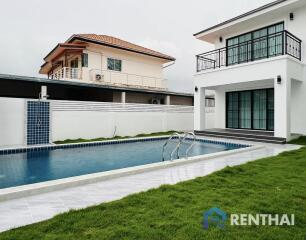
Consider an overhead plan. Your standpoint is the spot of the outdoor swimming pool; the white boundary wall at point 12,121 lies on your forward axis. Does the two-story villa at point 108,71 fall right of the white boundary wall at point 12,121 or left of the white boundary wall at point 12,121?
right

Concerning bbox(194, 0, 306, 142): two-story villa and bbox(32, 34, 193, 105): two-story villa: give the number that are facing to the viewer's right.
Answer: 0

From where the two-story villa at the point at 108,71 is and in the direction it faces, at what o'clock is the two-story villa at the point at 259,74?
the two-story villa at the point at 259,74 is roughly at 9 o'clock from the two-story villa at the point at 108,71.

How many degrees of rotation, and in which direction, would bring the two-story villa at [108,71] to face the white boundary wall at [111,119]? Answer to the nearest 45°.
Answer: approximately 45° to its left

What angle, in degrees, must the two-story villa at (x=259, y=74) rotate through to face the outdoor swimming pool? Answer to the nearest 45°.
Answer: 0° — it already faces it

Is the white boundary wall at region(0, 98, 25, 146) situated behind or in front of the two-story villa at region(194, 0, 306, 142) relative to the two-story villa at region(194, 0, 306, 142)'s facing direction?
in front

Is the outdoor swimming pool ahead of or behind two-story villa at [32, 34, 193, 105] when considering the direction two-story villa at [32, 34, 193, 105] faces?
ahead

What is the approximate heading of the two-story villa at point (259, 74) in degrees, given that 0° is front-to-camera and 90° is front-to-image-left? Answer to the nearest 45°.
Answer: approximately 45°
